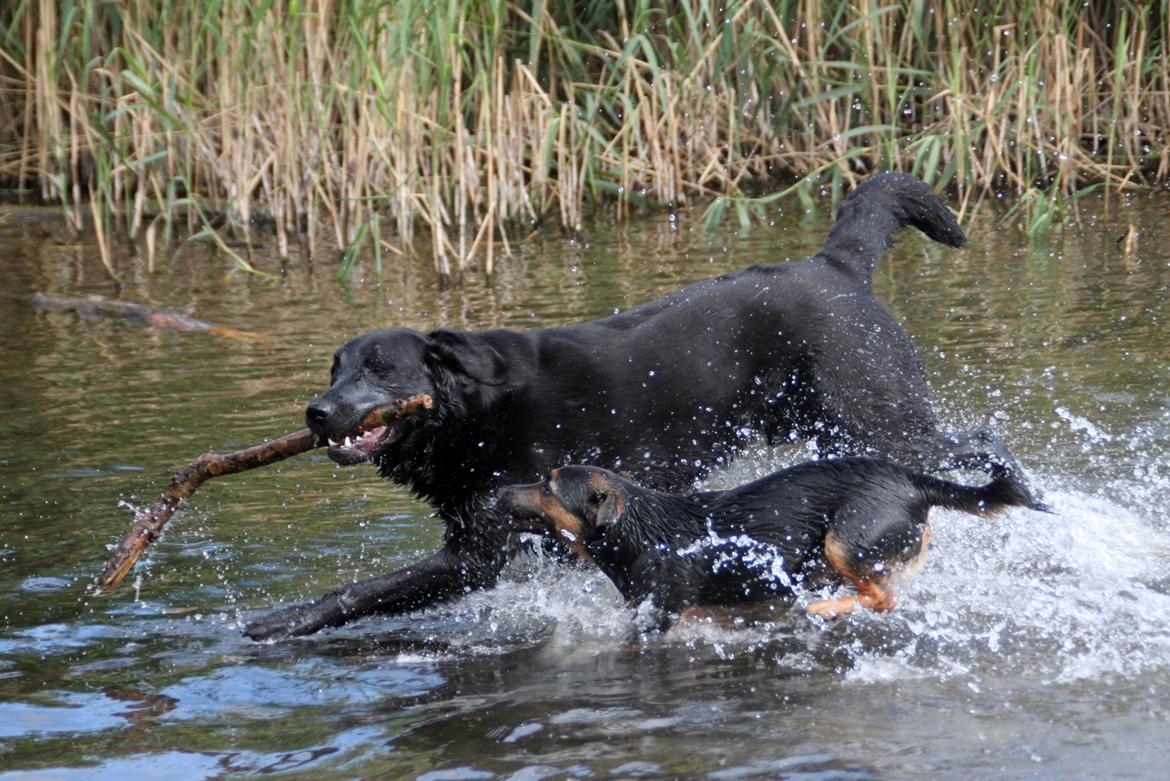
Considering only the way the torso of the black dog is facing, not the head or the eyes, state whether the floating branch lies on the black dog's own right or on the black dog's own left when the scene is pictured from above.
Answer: on the black dog's own right

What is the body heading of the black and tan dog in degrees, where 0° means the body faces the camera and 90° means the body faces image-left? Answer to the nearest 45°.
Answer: approximately 90°

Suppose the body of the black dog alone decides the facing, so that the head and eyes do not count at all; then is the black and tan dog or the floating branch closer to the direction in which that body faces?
the floating branch

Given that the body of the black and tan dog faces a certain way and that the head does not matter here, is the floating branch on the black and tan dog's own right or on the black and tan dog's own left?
on the black and tan dog's own right

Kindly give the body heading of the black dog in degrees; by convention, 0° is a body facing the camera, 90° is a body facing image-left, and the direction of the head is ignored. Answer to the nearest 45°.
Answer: approximately 90°

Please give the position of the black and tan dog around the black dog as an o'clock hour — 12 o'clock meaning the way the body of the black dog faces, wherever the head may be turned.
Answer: The black and tan dog is roughly at 8 o'clock from the black dog.

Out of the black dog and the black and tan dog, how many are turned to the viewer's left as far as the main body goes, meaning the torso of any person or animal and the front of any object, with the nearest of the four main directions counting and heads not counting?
2
